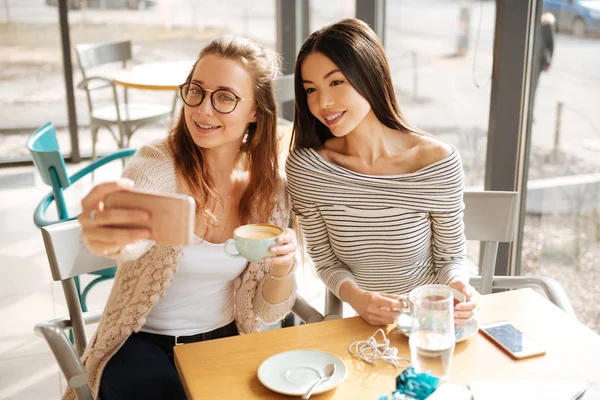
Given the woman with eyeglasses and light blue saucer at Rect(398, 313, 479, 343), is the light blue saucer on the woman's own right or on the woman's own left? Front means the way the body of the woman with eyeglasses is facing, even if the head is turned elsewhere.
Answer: on the woman's own left

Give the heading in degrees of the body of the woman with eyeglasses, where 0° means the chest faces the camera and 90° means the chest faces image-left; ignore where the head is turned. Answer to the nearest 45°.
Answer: approximately 0°

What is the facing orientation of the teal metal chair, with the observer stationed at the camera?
facing away from the viewer and to the right of the viewer

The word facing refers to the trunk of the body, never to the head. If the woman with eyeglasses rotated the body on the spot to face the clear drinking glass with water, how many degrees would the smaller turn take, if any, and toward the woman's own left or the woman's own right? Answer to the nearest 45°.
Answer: approximately 45° to the woman's own left

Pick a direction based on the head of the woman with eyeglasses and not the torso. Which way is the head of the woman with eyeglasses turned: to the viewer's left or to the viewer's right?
to the viewer's left

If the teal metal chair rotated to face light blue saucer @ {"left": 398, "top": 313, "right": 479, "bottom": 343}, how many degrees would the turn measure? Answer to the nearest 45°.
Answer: approximately 90° to its right

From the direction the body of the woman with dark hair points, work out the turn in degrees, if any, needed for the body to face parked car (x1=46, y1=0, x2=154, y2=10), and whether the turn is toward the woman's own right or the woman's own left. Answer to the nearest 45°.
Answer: approximately 135° to the woman's own right

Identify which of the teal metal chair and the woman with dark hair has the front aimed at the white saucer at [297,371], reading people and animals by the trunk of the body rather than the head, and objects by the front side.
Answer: the woman with dark hair

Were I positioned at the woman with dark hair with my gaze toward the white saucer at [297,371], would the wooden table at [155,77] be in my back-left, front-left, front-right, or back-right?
back-right

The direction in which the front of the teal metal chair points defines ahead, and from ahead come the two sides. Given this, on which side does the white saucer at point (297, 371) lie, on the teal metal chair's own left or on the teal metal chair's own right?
on the teal metal chair's own right
